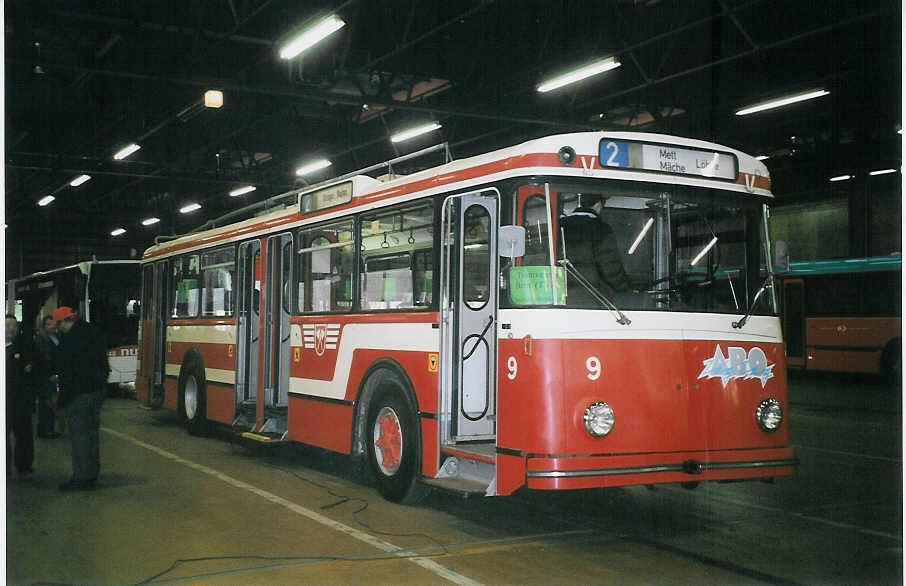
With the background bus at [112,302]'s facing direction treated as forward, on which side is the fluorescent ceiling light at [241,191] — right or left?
on its left

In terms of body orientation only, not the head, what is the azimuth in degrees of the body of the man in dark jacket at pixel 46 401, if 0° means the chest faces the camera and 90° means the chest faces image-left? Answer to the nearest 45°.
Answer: approximately 270°
